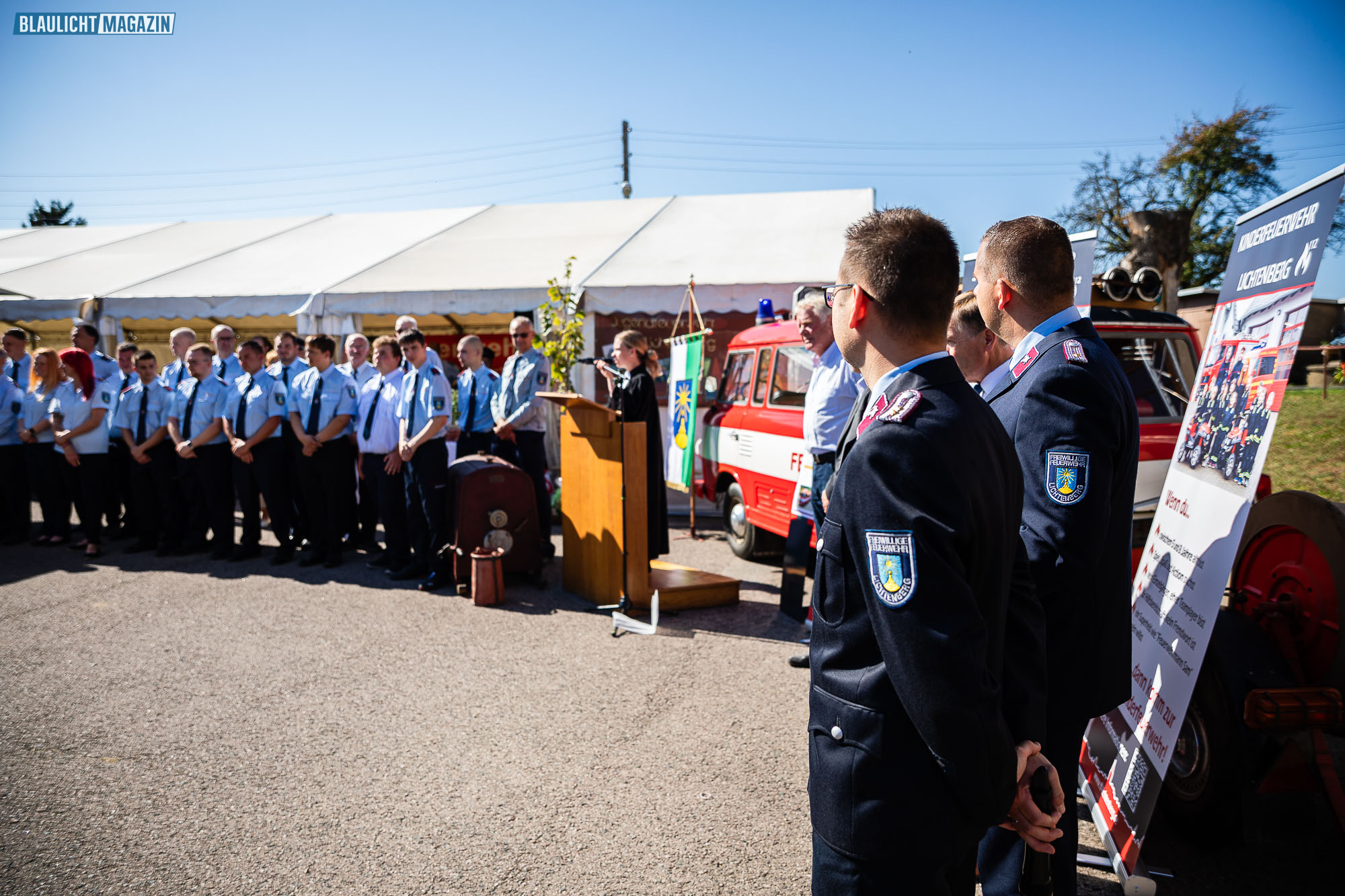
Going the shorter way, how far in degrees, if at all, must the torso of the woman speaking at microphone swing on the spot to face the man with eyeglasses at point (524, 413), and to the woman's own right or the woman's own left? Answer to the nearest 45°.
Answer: approximately 45° to the woman's own right

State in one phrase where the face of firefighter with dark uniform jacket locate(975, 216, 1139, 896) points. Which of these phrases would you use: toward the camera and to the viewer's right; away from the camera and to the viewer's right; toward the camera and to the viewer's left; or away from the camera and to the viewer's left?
away from the camera and to the viewer's left

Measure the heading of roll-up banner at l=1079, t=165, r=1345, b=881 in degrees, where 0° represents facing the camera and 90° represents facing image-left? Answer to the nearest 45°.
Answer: approximately 45°

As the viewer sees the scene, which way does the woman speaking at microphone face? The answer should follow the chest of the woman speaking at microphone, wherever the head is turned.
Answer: to the viewer's left

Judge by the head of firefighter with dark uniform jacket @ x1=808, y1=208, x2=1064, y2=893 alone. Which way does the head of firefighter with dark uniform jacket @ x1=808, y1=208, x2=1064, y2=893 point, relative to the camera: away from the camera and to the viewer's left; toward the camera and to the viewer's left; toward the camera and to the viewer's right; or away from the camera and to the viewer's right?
away from the camera and to the viewer's left

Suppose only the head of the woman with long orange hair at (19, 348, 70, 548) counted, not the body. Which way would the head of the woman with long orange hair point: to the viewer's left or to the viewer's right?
to the viewer's right

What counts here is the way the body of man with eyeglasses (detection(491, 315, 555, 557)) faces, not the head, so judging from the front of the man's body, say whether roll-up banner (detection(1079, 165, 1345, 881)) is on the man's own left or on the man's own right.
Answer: on the man's own left
